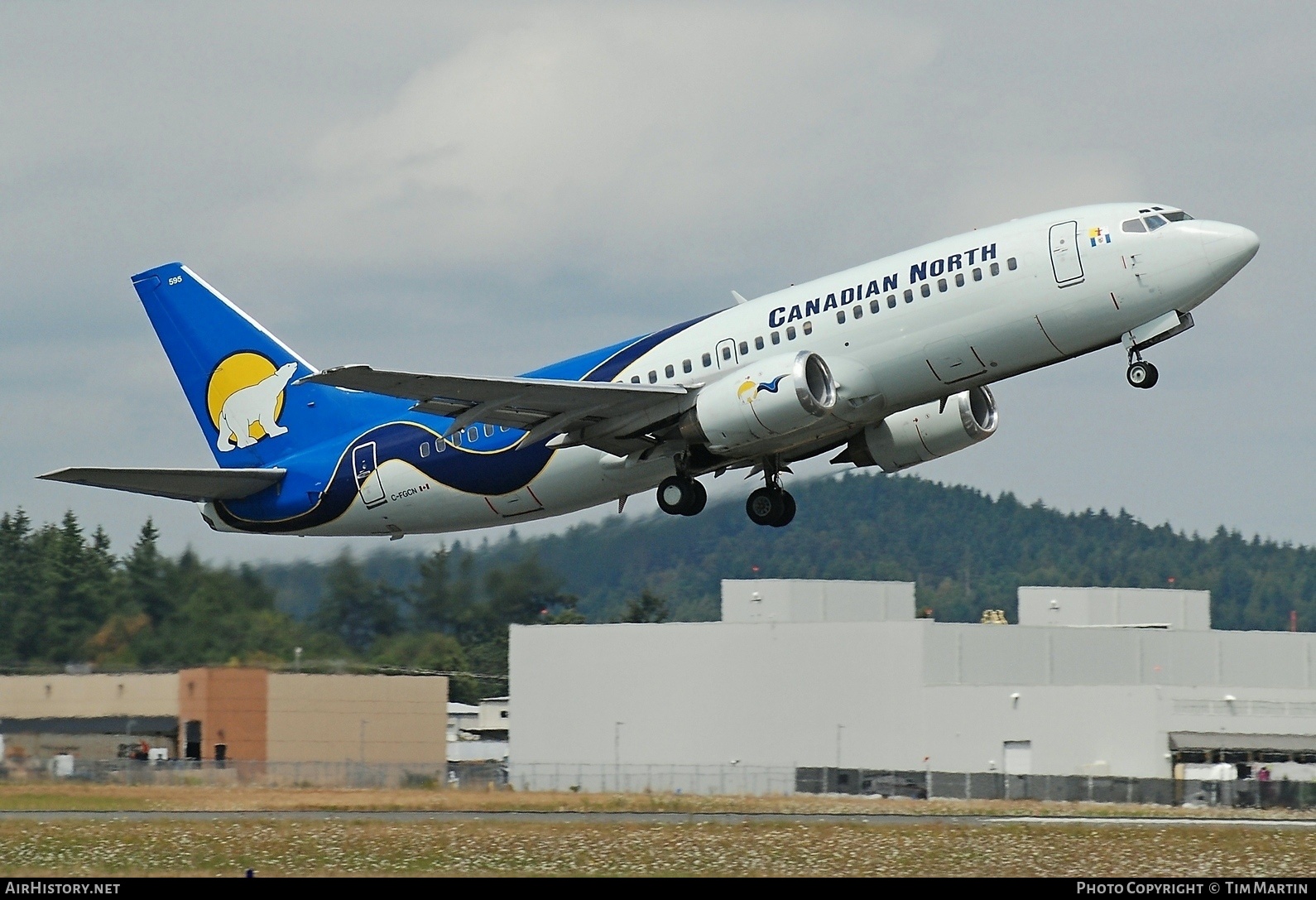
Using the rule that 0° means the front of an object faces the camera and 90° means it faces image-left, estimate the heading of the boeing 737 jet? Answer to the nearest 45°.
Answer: approximately 315°
